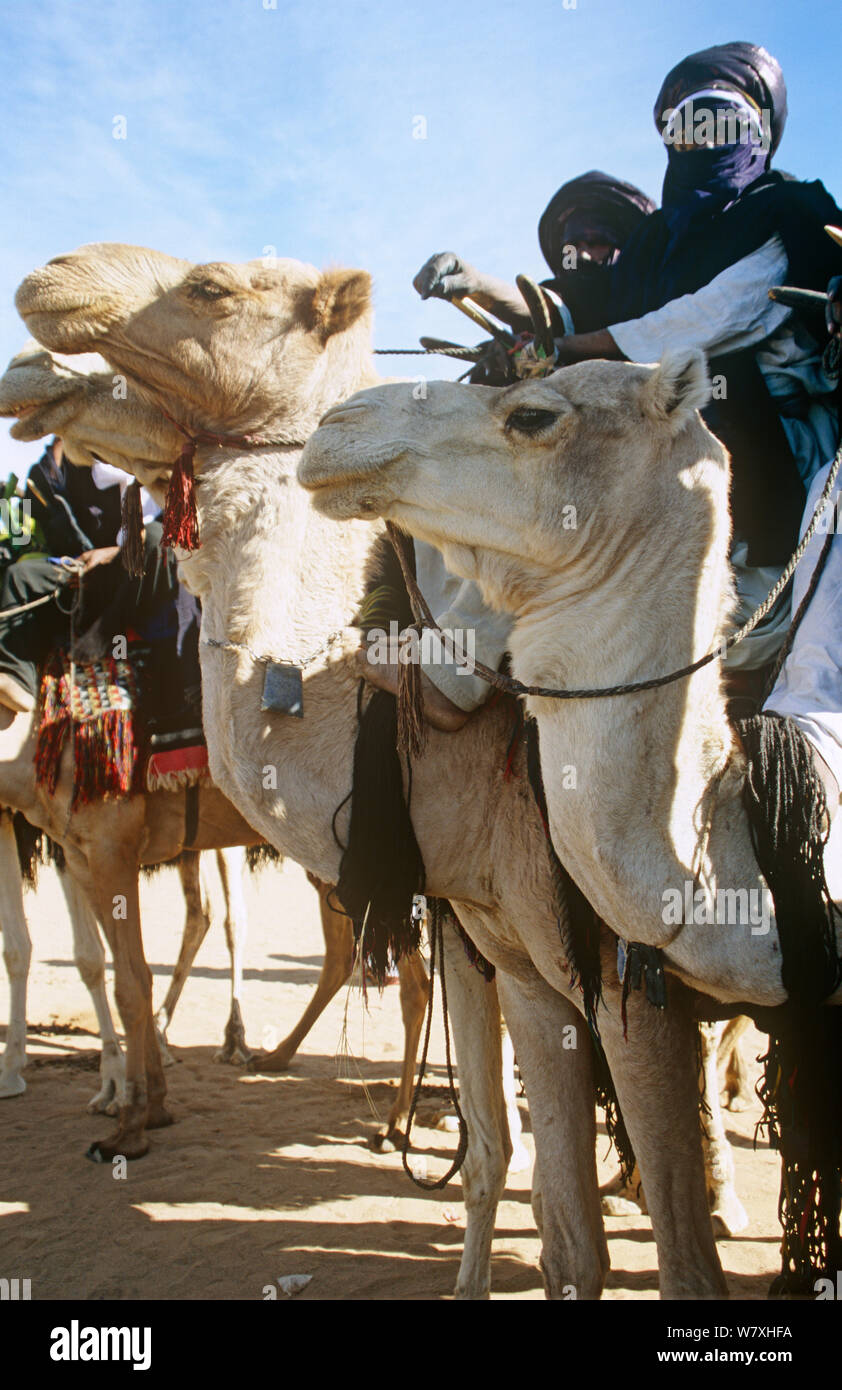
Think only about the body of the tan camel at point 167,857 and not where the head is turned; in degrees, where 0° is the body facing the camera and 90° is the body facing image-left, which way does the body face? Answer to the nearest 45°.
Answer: approximately 90°

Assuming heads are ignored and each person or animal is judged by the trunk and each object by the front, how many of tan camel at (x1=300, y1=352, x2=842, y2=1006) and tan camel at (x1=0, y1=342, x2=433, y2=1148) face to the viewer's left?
2

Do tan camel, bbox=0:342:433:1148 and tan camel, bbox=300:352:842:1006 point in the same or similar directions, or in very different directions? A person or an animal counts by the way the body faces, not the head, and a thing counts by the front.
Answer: same or similar directions

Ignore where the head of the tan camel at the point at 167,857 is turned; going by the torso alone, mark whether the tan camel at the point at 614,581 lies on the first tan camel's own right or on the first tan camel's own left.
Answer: on the first tan camel's own left

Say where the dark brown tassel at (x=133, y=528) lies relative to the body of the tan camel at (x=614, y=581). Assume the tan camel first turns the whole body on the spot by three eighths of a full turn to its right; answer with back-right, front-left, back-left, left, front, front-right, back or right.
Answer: left

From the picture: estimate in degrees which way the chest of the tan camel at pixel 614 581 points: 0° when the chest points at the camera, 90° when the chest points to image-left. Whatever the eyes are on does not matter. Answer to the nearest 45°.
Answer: approximately 90°

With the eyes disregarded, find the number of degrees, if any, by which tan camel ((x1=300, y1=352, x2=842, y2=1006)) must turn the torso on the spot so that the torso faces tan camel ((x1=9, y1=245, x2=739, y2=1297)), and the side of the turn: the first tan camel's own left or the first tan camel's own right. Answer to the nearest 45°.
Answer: approximately 45° to the first tan camel's own right
